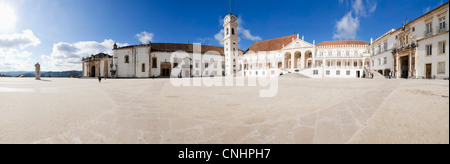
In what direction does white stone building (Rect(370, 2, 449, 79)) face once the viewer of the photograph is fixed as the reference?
facing the viewer and to the left of the viewer

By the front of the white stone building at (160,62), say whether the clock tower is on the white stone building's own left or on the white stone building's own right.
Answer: on the white stone building's own left

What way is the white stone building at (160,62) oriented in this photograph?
toward the camera

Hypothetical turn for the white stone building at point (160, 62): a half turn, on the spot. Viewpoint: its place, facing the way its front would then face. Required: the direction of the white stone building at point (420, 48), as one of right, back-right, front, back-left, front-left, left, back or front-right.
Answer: back-right

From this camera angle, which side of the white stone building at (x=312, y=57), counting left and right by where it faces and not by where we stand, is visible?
front
